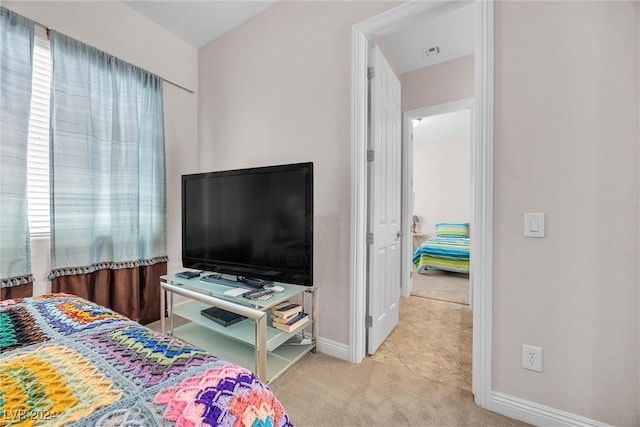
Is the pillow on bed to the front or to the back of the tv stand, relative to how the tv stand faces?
to the back

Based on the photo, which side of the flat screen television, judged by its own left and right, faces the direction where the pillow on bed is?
back

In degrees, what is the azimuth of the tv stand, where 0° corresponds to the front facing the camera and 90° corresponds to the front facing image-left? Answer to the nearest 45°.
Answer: approximately 45°

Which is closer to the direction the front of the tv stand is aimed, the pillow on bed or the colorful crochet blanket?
the colorful crochet blanket

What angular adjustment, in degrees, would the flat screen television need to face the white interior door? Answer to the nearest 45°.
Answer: approximately 135° to its left

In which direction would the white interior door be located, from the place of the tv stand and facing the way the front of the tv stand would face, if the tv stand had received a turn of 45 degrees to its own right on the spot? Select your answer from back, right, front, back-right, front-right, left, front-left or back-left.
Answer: back

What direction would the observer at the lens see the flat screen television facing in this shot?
facing the viewer and to the left of the viewer

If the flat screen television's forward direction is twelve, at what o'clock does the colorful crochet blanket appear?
The colorful crochet blanket is roughly at 11 o'clock from the flat screen television.
